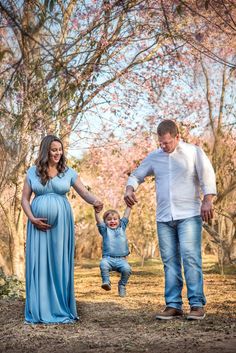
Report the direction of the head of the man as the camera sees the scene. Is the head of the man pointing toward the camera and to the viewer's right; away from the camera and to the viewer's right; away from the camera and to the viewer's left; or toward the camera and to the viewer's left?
toward the camera and to the viewer's left

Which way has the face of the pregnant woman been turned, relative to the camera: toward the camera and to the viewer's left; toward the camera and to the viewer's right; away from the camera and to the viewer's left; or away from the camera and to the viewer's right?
toward the camera and to the viewer's right

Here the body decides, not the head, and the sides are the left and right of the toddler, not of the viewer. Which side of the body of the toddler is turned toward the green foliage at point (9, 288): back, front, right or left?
right

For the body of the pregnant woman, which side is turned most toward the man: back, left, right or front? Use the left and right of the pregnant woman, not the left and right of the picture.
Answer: left

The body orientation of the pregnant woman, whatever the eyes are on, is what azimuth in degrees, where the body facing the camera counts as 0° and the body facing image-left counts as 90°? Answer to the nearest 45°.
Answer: approximately 0°

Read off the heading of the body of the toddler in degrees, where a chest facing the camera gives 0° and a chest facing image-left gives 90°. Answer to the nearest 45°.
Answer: approximately 0°
